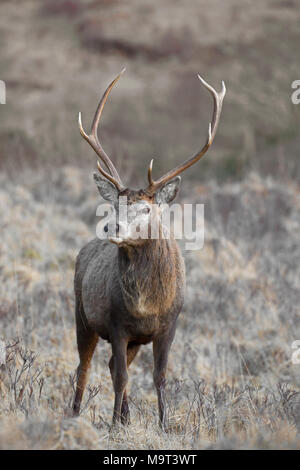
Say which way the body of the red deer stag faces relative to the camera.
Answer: toward the camera
